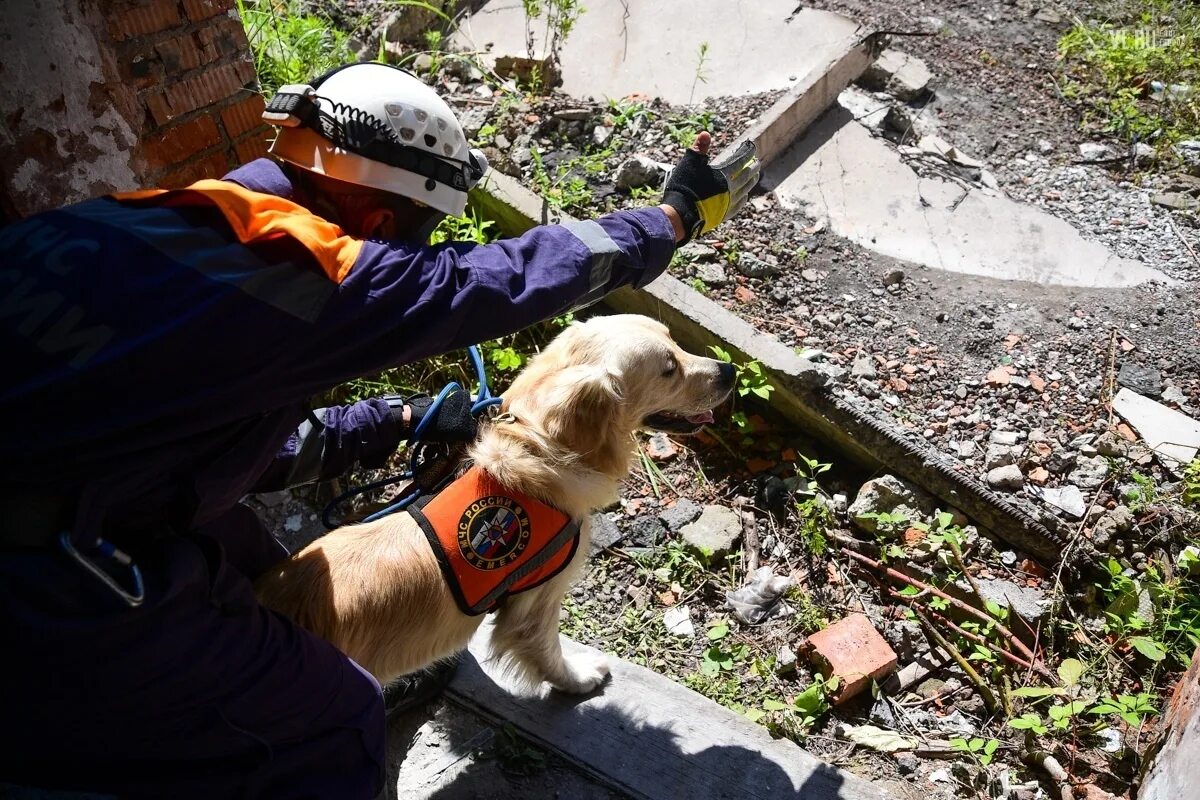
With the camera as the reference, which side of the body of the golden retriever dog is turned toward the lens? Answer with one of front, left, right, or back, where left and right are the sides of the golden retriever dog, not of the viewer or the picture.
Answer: right

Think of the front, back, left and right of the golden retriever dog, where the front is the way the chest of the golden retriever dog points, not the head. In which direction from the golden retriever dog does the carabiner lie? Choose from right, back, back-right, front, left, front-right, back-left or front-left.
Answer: back-right

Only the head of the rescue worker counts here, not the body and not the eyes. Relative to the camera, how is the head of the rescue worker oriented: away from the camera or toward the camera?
away from the camera

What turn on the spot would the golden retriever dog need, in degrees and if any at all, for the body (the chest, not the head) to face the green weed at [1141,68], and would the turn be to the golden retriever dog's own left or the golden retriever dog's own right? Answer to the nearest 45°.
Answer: approximately 45° to the golden retriever dog's own left

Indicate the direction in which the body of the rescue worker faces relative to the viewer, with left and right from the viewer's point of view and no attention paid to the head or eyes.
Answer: facing away from the viewer and to the right of the viewer
